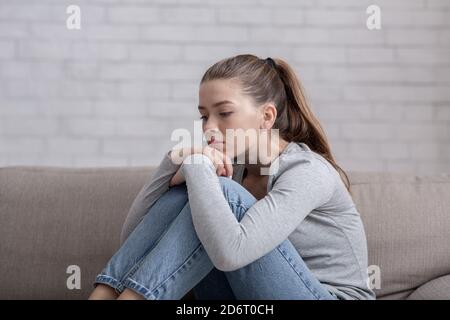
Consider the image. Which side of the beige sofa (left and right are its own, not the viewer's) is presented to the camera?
front

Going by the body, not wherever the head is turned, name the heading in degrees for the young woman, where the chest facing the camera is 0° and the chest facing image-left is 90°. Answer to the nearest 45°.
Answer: approximately 45°

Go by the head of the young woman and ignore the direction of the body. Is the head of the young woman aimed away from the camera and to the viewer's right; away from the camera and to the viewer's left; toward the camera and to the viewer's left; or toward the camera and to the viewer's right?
toward the camera and to the viewer's left
